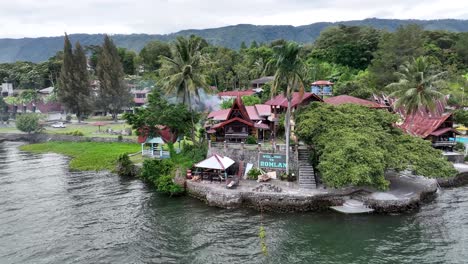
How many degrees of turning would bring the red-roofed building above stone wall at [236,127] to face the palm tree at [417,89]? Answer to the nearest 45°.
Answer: approximately 90° to its left

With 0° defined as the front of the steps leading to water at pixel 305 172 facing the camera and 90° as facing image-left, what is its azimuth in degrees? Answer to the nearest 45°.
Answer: approximately 0°

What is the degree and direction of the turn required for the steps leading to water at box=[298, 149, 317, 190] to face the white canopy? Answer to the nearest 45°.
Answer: approximately 90° to its right

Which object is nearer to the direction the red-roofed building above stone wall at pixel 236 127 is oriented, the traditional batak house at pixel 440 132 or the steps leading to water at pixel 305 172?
the steps leading to water

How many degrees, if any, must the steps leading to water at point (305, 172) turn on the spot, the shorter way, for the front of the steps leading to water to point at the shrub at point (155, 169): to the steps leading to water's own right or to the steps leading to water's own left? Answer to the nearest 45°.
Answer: approximately 90° to the steps leading to water's own right

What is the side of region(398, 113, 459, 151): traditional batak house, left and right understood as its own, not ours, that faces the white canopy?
right

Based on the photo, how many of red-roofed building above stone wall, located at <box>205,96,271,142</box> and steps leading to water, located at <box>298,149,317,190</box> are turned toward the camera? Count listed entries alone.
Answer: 2

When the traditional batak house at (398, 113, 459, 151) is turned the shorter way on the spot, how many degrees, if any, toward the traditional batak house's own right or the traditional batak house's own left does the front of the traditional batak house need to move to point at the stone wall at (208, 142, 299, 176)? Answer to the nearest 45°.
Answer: approximately 90° to the traditional batak house's own right

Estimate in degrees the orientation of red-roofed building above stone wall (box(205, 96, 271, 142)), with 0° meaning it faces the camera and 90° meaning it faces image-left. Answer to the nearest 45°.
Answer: approximately 0°
